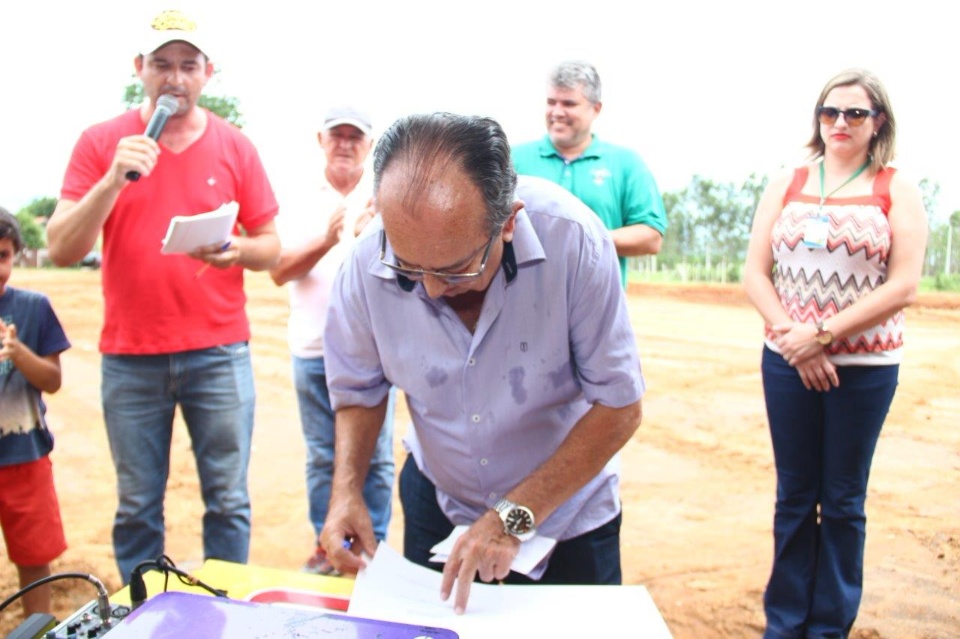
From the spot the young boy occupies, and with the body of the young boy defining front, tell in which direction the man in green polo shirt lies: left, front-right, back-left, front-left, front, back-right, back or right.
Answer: left

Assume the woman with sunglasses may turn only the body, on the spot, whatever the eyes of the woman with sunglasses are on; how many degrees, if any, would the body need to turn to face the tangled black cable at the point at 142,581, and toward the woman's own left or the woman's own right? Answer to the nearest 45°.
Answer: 0° — they already face it

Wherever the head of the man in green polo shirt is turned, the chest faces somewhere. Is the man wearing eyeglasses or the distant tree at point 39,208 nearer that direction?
the man wearing eyeglasses

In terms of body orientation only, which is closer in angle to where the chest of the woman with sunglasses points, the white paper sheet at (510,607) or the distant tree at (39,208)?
the white paper sheet

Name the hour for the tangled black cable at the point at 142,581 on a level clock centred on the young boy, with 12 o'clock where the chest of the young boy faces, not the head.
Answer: The tangled black cable is roughly at 12 o'clock from the young boy.

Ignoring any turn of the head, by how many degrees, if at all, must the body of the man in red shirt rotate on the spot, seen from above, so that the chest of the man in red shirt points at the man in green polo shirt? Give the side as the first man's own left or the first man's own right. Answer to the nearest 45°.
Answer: approximately 90° to the first man's own left

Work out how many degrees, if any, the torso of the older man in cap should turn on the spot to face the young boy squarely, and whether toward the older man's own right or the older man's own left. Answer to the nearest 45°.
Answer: approximately 45° to the older man's own right

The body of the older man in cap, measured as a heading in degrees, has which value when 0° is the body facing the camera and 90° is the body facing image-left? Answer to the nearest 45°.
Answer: approximately 0°

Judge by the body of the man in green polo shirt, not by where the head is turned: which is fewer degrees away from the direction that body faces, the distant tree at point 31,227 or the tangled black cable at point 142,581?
the tangled black cable

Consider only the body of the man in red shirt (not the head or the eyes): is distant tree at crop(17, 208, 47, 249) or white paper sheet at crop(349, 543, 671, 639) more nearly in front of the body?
the white paper sheet

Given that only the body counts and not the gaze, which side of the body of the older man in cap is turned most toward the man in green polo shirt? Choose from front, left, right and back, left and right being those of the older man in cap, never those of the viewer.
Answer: left

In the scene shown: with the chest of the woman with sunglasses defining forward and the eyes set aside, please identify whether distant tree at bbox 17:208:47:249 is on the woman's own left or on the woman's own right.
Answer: on the woman's own right
